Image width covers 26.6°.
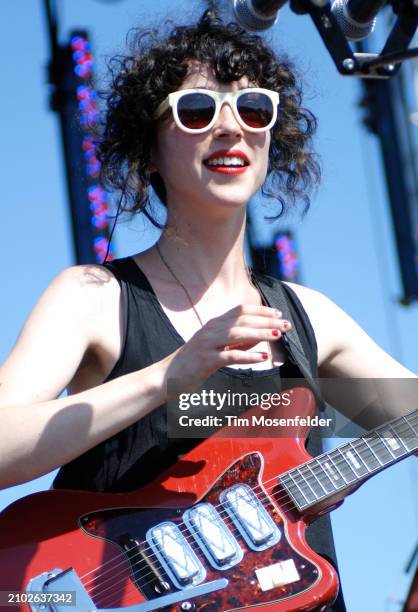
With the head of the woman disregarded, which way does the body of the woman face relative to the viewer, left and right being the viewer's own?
facing the viewer and to the right of the viewer

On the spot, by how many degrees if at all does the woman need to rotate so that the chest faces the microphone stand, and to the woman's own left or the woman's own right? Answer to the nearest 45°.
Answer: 0° — they already face it

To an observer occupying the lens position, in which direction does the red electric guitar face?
facing the viewer
